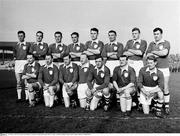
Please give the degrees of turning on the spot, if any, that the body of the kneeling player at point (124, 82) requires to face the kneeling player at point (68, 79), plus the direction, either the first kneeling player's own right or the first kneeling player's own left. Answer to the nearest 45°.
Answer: approximately 90° to the first kneeling player's own right

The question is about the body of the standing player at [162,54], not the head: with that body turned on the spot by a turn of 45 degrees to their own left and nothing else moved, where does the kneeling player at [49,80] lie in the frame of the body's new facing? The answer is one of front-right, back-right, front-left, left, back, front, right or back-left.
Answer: right

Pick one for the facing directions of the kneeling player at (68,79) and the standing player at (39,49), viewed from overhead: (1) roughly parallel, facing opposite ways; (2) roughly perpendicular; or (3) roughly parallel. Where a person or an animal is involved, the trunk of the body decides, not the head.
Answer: roughly parallel

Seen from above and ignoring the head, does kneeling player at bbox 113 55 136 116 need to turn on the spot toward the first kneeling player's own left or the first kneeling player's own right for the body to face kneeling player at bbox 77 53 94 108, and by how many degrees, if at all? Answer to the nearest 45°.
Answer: approximately 90° to the first kneeling player's own right

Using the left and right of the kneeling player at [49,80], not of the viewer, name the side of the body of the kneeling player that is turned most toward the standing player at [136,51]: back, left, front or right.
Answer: left

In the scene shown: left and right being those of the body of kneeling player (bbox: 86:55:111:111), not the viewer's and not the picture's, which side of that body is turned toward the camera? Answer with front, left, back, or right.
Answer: front

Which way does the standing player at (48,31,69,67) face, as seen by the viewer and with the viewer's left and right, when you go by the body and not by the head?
facing the viewer

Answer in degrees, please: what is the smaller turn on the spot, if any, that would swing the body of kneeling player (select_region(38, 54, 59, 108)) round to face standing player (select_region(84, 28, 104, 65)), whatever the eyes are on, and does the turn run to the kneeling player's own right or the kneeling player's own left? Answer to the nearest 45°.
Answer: approximately 90° to the kneeling player's own left

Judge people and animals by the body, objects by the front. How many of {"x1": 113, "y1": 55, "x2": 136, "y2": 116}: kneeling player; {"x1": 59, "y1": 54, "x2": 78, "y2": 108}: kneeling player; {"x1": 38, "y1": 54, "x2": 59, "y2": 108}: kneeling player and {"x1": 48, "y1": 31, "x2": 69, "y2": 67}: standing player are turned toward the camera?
4

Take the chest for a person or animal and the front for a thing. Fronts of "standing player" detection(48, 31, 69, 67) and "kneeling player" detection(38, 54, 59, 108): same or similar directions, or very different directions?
same or similar directions

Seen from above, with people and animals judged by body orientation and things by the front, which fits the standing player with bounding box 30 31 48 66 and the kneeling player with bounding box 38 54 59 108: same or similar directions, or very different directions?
same or similar directions

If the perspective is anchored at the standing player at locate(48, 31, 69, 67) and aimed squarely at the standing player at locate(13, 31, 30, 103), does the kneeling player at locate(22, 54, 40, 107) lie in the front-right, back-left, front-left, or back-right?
front-left

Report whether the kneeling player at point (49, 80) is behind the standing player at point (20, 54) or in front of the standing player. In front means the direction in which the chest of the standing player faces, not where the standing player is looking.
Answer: in front

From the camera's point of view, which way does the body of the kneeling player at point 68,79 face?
toward the camera

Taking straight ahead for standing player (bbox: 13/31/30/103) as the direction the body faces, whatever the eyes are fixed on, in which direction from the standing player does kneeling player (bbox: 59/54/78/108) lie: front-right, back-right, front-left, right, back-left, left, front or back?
front-left

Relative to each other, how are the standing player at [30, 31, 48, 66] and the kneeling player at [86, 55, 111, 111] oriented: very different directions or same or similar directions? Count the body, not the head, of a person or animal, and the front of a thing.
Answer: same or similar directions

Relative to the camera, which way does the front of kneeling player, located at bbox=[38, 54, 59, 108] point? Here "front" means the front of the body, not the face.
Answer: toward the camera
